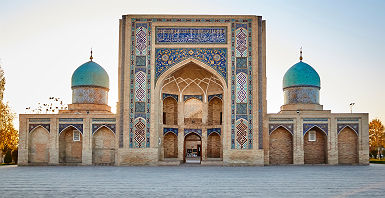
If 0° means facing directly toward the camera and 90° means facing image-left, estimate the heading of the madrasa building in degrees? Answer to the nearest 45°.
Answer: approximately 0°

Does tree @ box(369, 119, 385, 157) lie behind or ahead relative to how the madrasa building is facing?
behind

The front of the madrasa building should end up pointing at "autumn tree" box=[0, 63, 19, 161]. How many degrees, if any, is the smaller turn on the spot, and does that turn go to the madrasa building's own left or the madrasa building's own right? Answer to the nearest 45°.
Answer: approximately 135° to the madrasa building's own right
